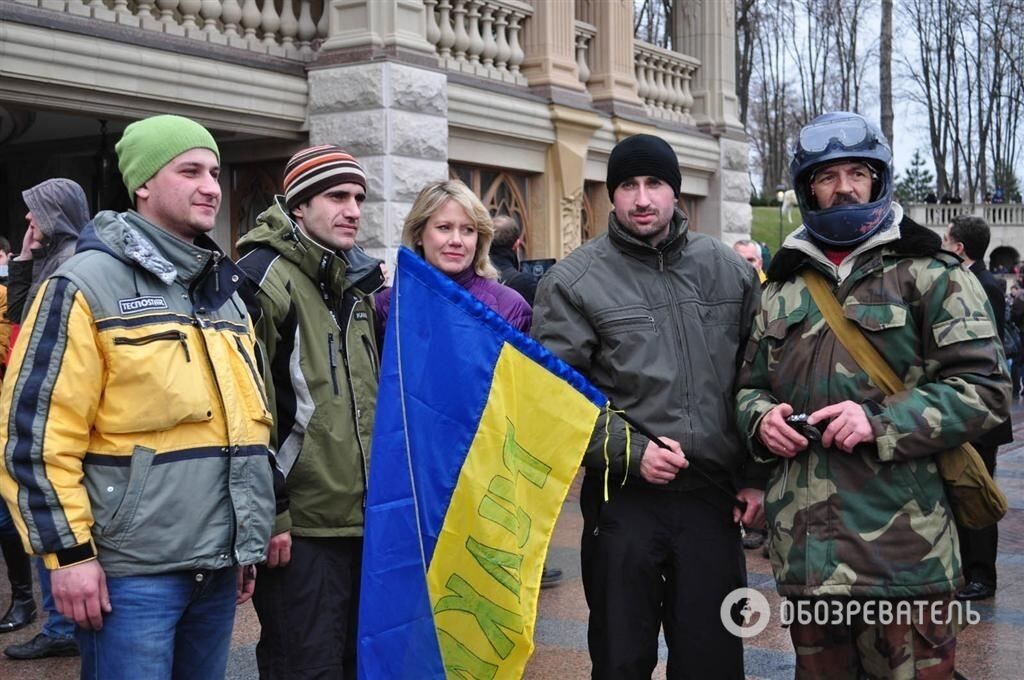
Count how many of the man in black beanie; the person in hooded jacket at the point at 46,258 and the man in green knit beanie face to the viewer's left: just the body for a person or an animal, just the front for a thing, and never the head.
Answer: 1

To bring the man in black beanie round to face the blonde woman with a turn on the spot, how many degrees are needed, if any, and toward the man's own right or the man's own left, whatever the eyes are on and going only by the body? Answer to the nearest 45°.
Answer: approximately 135° to the man's own right

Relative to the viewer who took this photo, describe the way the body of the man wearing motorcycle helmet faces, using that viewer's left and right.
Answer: facing the viewer and to the left of the viewer

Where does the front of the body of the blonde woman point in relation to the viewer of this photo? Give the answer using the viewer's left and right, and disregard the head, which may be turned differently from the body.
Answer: facing the viewer

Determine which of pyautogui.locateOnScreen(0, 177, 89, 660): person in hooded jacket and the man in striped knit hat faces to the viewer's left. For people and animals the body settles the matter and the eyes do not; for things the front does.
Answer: the person in hooded jacket

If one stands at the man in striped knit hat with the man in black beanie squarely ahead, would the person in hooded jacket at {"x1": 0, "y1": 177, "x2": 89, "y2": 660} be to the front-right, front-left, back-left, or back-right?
back-left

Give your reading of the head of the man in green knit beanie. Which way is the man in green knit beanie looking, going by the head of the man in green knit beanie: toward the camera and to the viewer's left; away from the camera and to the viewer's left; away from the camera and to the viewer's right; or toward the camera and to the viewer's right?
toward the camera and to the viewer's right

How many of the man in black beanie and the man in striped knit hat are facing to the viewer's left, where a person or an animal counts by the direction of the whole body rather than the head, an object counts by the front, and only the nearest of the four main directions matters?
0

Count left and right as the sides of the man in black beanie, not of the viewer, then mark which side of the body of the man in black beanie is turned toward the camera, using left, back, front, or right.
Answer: front

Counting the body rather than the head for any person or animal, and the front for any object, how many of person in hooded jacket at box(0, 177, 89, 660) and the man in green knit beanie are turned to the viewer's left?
1
